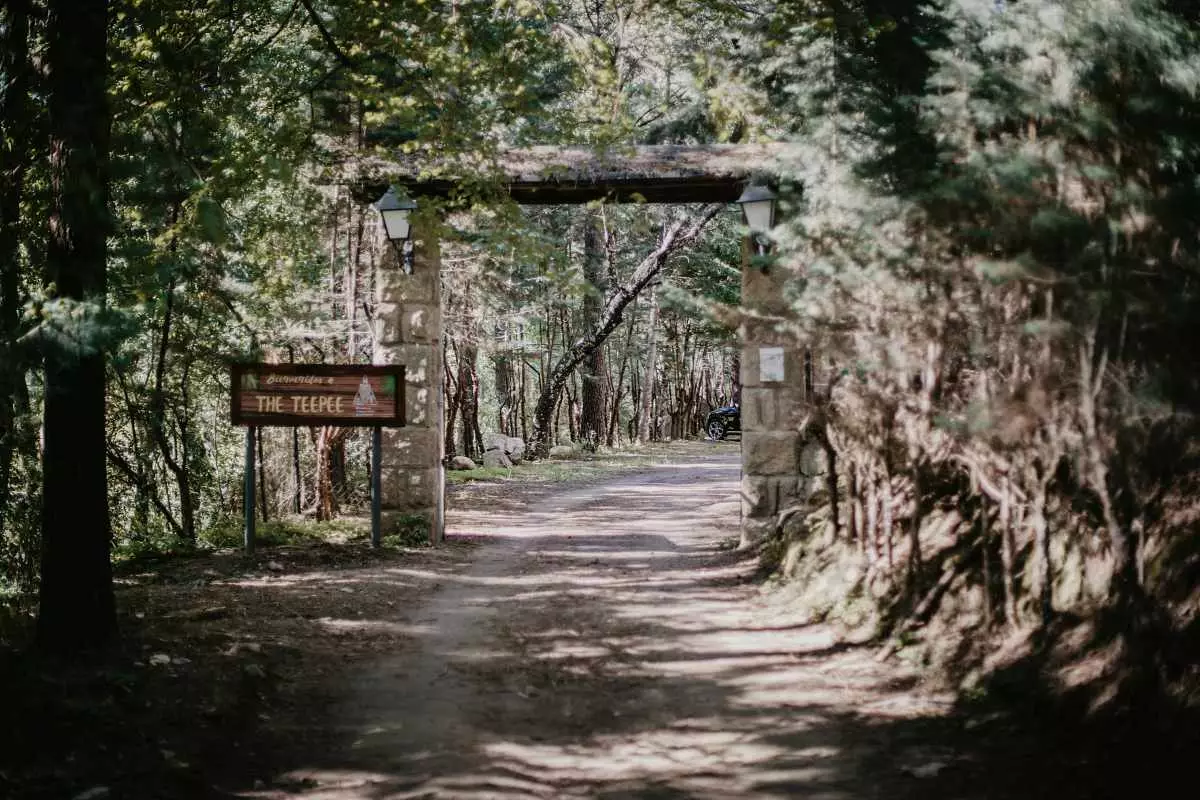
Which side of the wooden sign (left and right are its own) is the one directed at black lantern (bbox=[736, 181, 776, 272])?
left

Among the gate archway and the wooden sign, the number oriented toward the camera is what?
2

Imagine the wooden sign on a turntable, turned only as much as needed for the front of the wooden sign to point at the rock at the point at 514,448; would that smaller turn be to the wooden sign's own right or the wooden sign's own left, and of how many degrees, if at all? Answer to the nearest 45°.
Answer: approximately 180°

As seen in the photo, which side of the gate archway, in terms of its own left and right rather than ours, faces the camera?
front

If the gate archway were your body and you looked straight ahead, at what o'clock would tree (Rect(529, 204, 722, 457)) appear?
The tree is roughly at 6 o'clock from the gate archway.

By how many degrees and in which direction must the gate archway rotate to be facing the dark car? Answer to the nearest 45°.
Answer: approximately 180°

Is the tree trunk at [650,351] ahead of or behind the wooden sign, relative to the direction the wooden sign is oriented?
behind

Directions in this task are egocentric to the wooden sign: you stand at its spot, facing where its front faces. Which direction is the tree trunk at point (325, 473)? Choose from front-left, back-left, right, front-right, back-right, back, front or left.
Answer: back

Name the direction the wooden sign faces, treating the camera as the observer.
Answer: facing the viewer

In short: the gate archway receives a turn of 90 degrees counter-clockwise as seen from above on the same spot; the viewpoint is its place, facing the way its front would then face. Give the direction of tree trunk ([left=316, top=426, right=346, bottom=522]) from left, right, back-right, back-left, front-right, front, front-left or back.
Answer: back-left

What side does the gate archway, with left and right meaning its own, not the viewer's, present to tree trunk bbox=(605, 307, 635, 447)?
back

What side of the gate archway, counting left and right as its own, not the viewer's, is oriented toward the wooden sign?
right
